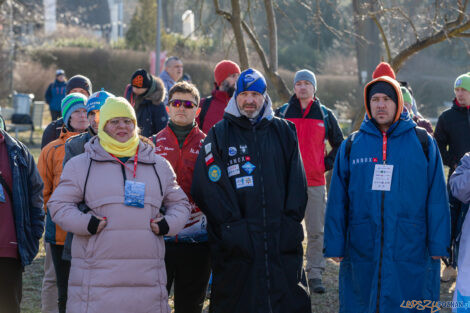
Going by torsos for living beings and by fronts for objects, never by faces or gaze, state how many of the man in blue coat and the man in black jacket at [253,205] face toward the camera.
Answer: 2

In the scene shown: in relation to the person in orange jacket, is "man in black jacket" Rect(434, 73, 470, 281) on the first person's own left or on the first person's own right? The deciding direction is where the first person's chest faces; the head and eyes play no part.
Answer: on the first person's own left

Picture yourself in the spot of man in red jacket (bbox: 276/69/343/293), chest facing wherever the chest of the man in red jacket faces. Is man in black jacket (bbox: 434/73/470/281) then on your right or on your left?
on your left

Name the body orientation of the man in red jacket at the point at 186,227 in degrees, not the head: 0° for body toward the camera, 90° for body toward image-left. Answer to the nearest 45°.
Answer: approximately 0°

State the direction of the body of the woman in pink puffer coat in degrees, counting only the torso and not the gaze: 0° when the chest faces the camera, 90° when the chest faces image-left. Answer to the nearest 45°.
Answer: approximately 0°

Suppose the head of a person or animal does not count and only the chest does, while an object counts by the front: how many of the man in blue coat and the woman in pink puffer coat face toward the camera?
2

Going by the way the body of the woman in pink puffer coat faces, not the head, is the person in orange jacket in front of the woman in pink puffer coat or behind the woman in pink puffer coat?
behind

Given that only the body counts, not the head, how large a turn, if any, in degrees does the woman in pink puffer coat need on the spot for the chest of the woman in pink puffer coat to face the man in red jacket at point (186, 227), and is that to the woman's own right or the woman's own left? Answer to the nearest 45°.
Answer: approximately 135° to the woman's own left
